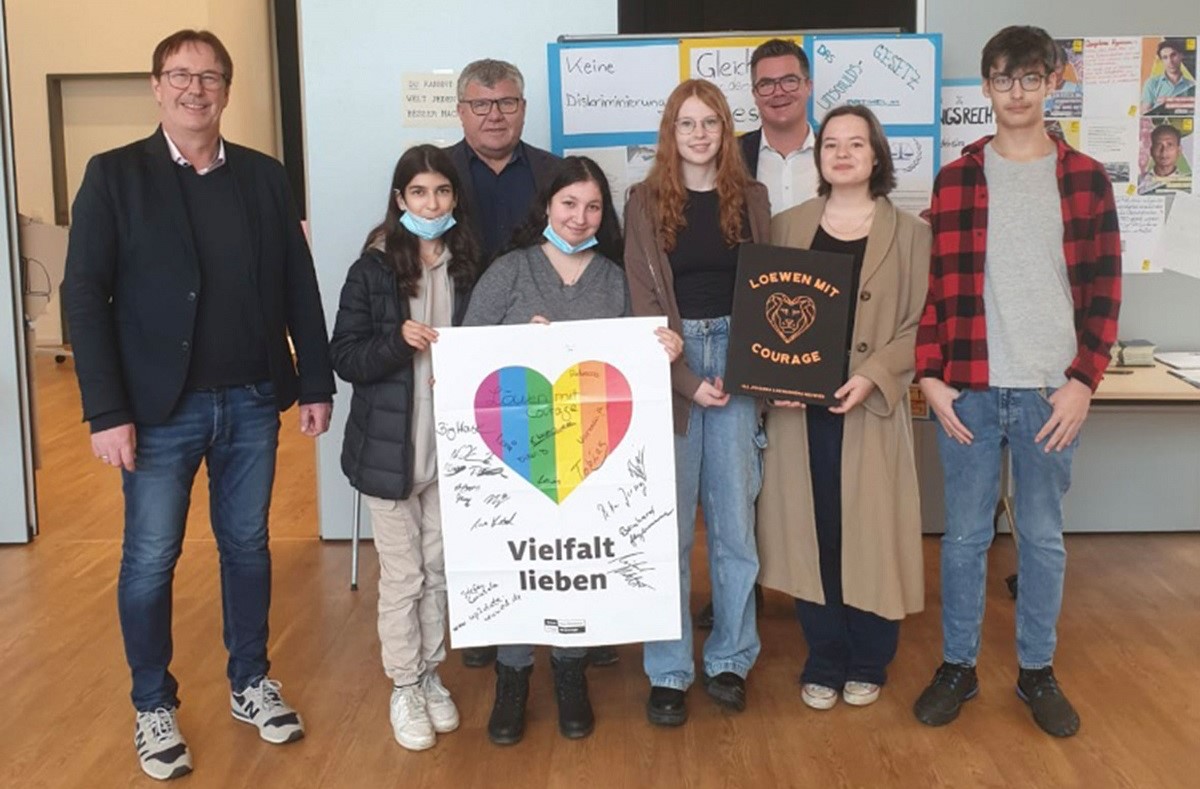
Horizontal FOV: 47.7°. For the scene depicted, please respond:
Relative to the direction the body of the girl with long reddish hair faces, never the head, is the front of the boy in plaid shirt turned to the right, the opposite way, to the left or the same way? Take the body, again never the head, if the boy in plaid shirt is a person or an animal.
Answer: the same way

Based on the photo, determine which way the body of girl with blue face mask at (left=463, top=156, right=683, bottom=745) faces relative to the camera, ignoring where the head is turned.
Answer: toward the camera

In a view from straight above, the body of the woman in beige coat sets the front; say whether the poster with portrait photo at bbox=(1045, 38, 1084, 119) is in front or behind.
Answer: behind

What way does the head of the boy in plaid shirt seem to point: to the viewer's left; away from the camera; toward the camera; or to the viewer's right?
toward the camera

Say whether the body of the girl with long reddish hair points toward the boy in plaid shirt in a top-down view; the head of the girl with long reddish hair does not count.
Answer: no

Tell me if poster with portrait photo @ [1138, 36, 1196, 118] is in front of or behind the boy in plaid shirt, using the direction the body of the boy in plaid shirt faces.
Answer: behind

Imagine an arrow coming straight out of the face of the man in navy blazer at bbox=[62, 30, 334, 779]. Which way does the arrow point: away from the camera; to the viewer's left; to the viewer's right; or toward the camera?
toward the camera

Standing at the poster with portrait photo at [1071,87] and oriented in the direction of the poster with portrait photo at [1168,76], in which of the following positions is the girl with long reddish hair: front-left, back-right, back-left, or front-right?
back-right

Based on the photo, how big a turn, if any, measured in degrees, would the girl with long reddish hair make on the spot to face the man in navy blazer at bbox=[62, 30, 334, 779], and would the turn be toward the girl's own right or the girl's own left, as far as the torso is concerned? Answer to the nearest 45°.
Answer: approximately 90° to the girl's own right

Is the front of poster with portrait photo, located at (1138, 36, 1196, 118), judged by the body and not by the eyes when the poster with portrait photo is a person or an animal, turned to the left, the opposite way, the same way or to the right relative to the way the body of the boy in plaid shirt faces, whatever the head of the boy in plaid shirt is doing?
the same way

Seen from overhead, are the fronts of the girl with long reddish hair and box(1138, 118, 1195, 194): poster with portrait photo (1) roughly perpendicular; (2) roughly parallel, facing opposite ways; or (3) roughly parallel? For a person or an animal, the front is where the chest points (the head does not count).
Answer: roughly parallel

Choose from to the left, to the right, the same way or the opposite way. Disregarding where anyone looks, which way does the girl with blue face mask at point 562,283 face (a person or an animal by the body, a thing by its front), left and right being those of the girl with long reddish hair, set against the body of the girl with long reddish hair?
the same way

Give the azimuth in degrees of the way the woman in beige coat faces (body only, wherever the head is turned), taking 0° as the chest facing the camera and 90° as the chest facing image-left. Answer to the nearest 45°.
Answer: approximately 0°

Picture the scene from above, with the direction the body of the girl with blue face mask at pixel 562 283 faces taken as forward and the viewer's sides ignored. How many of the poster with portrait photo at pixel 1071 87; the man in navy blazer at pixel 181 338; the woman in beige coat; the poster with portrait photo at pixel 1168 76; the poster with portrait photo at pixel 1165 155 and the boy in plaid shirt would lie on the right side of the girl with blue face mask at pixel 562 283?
1

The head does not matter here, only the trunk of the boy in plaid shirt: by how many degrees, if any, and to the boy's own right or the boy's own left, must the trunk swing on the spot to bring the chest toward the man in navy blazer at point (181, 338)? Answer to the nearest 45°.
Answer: approximately 90° to the boy's own right

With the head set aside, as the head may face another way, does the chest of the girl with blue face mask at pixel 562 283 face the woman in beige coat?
no

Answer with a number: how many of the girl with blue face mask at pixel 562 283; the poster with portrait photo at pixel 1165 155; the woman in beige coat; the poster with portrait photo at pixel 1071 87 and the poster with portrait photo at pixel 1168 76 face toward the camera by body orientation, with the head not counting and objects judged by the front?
5

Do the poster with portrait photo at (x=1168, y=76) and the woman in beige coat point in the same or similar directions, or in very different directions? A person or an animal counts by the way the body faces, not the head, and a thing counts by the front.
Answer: same or similar directions
